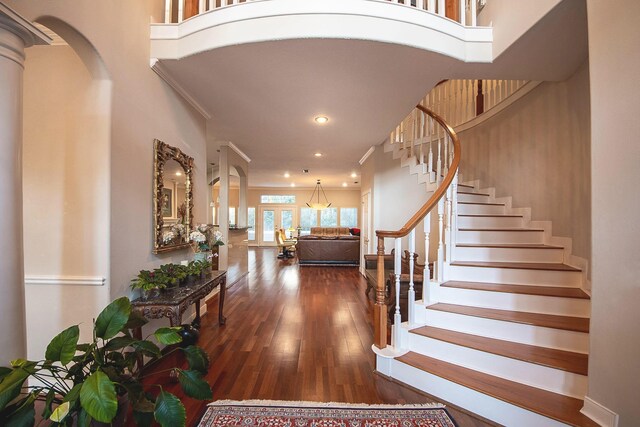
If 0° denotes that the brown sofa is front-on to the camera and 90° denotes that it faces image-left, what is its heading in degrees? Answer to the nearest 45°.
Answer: approximately 180°

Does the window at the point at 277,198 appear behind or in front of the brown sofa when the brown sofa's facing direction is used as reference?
in front

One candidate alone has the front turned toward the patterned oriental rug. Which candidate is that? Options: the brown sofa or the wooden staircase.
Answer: the wooden staircase

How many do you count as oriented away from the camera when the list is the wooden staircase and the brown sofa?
1

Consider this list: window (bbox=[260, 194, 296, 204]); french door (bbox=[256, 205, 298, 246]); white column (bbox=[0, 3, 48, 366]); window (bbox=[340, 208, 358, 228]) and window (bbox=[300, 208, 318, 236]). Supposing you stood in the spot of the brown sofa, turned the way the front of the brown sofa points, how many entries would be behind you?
1

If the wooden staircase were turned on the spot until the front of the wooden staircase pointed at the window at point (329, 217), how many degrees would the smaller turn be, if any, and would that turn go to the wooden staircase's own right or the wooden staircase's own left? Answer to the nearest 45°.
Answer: approximately 90° to the wooden staircase's own right

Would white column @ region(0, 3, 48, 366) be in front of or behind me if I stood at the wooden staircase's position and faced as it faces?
in front

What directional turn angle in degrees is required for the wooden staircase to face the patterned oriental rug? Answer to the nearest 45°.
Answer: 0° — it already faces it

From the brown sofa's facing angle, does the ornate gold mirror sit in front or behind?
behind

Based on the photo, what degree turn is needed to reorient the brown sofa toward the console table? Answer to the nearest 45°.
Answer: approximately 180°

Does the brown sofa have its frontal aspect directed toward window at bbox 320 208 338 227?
yes

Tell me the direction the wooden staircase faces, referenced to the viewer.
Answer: facing the viewer and to the left of the viewer

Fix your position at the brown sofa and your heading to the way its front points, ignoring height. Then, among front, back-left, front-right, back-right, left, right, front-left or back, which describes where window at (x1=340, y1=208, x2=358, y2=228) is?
front

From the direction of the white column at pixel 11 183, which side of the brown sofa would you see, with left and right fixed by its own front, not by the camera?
back
